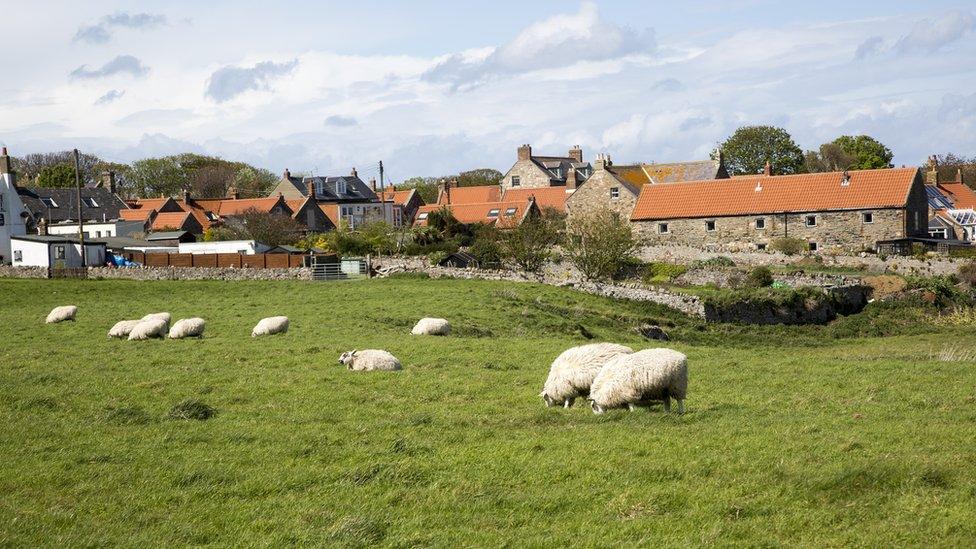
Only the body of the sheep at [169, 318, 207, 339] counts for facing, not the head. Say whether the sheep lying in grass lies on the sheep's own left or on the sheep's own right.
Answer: on the sheep's own left

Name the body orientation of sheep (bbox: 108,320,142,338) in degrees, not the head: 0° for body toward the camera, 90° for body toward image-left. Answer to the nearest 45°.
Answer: approximately 90°

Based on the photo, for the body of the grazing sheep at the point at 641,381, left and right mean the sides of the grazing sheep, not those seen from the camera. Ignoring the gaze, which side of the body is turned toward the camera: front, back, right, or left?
left

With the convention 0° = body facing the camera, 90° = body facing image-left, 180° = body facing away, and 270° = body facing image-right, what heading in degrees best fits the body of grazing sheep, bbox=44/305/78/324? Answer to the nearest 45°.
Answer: approximately 90°

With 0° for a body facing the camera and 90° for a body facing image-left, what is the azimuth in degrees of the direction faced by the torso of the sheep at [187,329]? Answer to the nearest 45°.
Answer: approximately 90°

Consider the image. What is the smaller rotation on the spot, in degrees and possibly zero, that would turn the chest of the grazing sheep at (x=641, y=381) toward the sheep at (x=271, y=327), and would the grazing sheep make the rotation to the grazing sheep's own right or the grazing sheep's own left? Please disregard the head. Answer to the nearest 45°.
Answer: approximately 45° to the grazing sheep's own right

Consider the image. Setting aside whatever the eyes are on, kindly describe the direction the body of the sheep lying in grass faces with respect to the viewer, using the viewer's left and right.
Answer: facing to the left of the viewer

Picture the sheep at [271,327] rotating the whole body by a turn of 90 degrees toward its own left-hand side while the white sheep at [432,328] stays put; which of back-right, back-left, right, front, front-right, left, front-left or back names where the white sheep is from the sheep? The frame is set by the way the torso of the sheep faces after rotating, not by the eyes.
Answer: left

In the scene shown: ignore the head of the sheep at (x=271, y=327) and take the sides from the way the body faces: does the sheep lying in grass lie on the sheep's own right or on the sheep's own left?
on the sheep's own left

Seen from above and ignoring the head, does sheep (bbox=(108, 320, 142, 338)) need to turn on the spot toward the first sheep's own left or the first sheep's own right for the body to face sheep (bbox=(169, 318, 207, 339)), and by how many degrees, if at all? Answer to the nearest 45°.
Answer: approximately 135° to the first sheep's own left

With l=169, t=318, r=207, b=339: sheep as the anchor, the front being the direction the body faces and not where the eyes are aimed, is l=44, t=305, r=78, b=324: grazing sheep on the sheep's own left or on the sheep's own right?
on the sheep's own right

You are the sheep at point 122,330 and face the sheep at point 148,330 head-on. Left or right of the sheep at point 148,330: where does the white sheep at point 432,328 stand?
left

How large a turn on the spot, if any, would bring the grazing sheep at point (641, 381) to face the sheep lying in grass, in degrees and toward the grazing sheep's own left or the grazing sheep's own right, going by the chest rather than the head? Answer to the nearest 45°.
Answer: approximately 45° to the grazing sheep's own right

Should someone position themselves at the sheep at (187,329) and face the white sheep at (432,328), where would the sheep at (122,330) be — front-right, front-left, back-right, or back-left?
back-left
